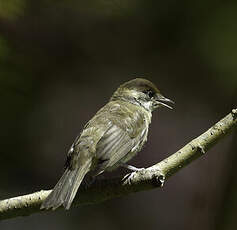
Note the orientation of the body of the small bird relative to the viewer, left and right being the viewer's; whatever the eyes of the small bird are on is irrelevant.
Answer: facing away from the viewer and to the right of the viewer
